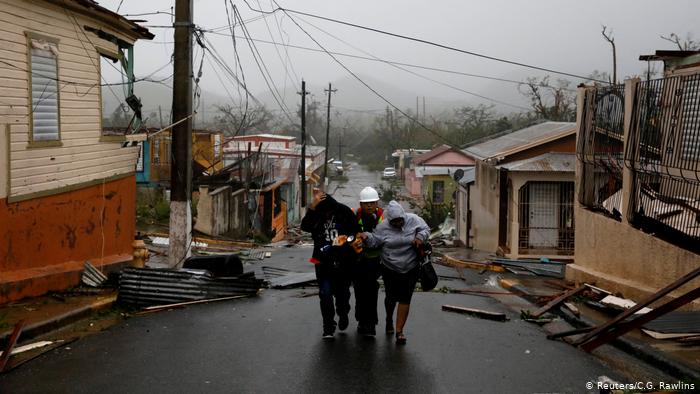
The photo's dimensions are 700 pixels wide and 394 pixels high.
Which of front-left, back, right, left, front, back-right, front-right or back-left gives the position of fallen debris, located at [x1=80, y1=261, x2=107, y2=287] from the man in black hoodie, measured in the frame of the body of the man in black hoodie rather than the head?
back-right

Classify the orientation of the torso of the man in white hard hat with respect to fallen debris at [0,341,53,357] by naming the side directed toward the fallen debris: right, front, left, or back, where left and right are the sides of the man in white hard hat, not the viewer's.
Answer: right

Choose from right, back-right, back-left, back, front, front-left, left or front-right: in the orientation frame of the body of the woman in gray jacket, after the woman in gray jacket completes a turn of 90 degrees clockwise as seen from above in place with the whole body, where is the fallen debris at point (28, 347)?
front

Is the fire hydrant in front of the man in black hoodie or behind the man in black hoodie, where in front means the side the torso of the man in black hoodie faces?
behind

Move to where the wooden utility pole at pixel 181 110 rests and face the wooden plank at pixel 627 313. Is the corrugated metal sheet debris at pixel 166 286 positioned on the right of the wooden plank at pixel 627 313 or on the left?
right

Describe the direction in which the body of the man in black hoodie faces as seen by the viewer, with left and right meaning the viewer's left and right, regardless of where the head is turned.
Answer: facing the viewer

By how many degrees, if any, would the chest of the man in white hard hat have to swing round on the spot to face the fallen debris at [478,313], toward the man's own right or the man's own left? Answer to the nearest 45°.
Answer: approximately 135° to the man's own left

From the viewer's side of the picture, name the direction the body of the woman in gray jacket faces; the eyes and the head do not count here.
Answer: toward the camera

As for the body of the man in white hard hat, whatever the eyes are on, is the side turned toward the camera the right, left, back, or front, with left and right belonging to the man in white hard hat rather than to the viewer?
front
